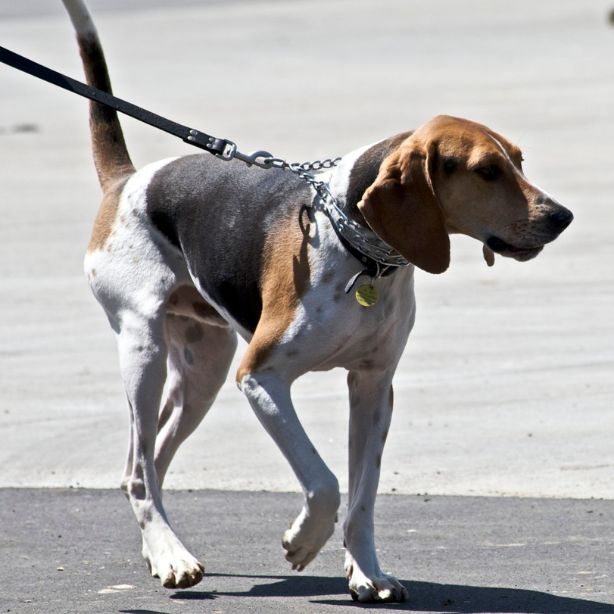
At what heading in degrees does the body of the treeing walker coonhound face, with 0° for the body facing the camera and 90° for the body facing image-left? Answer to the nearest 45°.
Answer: approximately 315°
